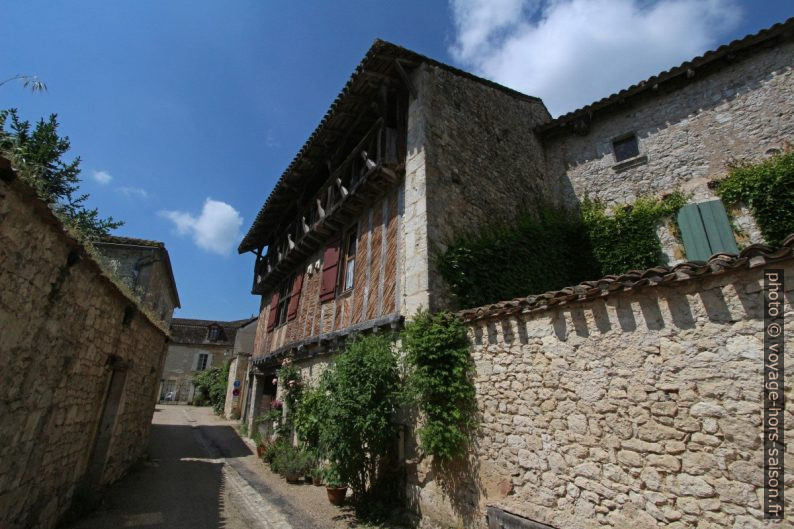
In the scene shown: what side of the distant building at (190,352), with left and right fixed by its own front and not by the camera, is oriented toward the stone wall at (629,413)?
front

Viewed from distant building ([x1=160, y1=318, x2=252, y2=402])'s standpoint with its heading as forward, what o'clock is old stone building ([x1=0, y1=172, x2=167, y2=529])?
The old stone building is roughly at 12 o'clock from the distant building.

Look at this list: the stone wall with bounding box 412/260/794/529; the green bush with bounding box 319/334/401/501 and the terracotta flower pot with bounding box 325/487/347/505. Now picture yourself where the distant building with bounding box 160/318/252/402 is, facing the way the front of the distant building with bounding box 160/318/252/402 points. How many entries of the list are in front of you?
3

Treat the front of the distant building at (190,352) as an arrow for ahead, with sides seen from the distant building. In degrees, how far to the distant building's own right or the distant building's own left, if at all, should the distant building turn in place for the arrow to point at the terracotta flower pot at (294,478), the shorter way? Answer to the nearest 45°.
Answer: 0° — it already faces it

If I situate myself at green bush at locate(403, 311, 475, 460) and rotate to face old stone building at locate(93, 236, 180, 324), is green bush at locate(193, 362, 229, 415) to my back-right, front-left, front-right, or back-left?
front-right

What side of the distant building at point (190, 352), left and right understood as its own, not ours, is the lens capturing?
front

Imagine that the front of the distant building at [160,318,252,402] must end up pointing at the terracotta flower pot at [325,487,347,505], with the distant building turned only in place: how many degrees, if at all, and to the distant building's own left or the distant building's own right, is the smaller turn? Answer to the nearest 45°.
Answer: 0° — it already faces it

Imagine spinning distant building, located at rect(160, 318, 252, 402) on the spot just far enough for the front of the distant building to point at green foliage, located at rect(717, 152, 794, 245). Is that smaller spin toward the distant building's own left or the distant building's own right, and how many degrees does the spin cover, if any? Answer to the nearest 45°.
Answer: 0° — it already faces it

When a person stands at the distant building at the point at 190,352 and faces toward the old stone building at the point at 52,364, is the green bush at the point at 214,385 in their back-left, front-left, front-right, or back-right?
front-left

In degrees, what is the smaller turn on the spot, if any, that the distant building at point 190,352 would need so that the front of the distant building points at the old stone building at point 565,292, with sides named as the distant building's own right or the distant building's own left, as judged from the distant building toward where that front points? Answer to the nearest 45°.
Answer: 0° — it already faces it

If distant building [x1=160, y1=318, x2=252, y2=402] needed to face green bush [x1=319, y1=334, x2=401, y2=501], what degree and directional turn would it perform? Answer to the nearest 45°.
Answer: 0° — it already faces it
